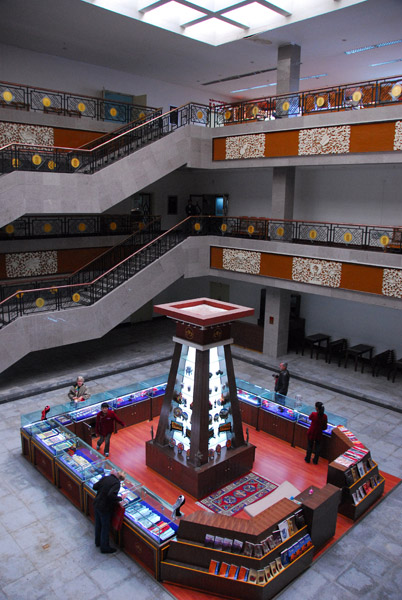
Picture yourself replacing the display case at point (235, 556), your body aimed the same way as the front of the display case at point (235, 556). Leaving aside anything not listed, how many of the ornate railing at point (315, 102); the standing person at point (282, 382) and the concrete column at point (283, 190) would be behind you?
3

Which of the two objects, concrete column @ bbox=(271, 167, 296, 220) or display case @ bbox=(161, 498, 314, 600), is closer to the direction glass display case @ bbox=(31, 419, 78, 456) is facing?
the display case

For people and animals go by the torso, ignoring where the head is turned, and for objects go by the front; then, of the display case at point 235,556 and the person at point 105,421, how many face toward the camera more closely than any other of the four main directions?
2

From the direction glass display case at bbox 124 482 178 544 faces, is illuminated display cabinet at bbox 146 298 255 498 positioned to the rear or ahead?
to the rear

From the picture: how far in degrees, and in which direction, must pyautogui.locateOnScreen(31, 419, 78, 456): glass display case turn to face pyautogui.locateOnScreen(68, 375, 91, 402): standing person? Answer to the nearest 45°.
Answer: approximately 135° to its right

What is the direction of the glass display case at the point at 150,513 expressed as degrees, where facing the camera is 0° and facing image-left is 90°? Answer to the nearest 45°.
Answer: approximately 45°

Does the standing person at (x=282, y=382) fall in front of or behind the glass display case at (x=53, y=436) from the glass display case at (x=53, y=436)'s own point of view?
behind

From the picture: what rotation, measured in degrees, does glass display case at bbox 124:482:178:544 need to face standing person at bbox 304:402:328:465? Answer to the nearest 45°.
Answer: approximately 180°

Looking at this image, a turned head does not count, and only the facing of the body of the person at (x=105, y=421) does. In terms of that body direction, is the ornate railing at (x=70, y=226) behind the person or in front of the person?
behind

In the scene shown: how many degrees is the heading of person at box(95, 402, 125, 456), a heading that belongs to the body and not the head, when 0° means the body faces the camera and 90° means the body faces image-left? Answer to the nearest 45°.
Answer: approximately 0°

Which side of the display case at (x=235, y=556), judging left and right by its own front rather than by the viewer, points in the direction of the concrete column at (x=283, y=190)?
back
